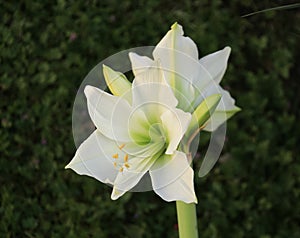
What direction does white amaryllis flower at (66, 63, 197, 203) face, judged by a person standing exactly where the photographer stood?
facing the viewer and to the left of the viewer
